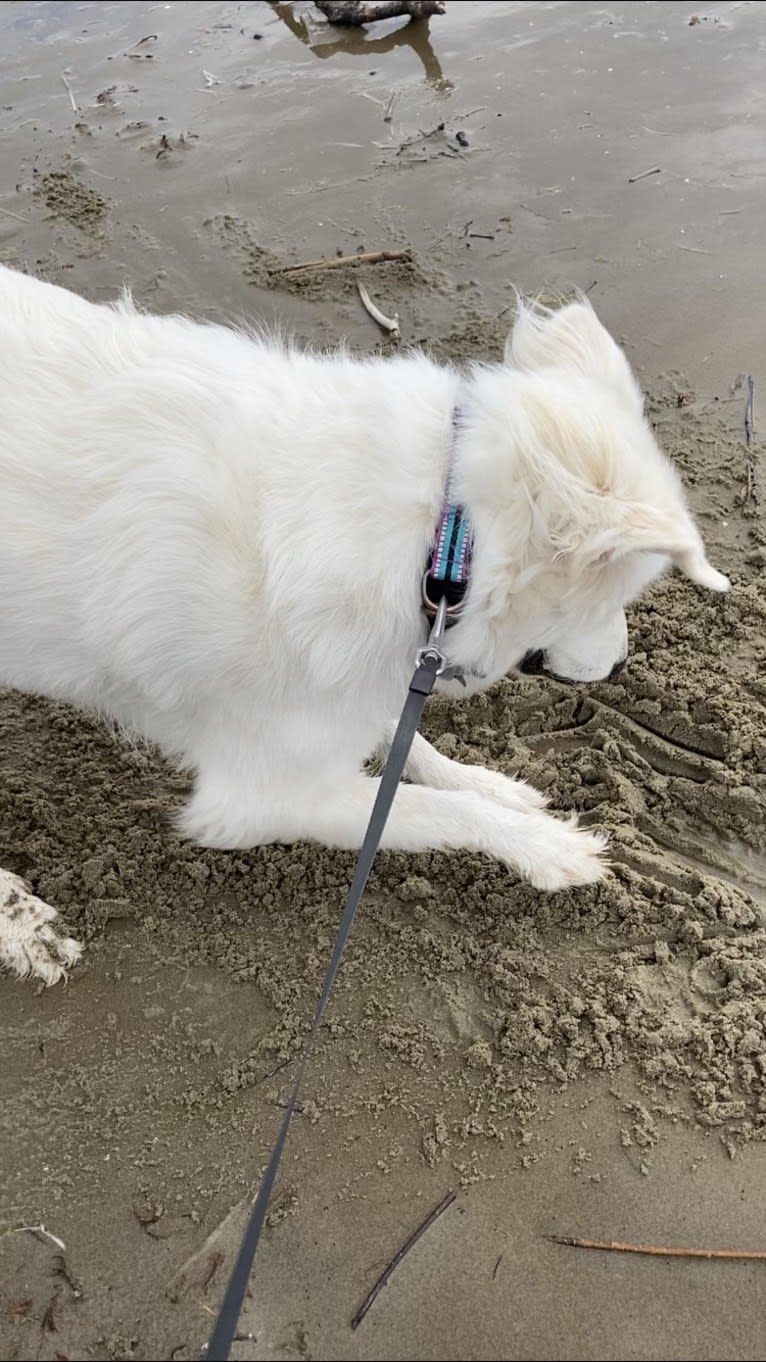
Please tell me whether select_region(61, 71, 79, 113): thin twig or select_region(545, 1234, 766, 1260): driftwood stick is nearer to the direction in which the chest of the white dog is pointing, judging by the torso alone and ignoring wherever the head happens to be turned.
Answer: the driftwood stick

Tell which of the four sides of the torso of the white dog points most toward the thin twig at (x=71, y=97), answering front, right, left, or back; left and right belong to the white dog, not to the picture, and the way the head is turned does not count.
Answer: left

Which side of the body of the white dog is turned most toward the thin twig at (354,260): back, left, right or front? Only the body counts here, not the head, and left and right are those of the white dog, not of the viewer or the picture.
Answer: left

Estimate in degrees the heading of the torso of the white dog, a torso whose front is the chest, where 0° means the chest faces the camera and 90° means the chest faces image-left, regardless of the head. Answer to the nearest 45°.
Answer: approximately 270°

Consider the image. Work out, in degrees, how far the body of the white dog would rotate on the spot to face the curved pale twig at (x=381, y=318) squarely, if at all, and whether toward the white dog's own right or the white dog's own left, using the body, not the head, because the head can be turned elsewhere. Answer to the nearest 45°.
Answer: approximately 90° to the white dog's own left
